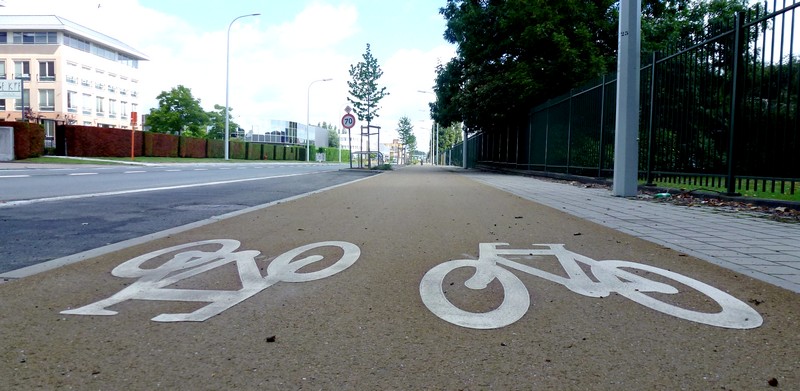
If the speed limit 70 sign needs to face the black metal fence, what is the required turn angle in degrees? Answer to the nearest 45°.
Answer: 0° — it already faces it

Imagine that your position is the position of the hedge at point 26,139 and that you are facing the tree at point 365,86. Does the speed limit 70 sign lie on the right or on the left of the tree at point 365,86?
right

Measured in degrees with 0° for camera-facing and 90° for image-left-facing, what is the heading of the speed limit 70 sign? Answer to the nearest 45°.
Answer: approximately 0°

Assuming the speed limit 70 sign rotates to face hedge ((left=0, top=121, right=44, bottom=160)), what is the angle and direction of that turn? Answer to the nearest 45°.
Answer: approximately 90° to its right

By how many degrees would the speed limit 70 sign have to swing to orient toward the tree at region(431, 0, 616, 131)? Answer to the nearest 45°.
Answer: approximately 45° to its left

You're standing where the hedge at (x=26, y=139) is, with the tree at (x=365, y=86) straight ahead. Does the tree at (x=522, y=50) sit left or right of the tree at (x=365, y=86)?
right

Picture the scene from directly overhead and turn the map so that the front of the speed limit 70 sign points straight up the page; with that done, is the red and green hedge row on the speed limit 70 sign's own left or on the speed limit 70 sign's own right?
on the speed limit 70 sign's own right

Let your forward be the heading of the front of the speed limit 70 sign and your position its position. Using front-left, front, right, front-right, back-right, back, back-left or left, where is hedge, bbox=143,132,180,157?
back-right

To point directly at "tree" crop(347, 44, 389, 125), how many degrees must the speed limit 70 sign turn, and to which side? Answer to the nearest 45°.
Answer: approximately 180°
